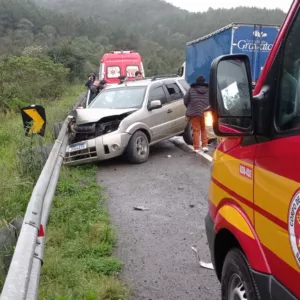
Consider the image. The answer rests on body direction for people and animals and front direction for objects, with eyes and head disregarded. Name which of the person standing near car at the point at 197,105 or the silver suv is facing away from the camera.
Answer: the person standing near car

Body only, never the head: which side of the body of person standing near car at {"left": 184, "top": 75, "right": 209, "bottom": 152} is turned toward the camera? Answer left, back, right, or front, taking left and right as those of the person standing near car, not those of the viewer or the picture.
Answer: back

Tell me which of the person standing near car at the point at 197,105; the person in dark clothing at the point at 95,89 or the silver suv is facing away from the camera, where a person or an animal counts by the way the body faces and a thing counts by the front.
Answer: the person standing near car

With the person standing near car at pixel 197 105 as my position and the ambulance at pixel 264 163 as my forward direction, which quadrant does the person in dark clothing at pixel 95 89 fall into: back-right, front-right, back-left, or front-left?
back-right

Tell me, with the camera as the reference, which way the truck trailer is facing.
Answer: facing away from the viewer and to the left of the viewer

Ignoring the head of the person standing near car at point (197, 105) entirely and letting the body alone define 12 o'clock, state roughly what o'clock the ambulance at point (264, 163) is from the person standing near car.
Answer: The ambulance is roughly at 6 o'clock from the person standing near car.

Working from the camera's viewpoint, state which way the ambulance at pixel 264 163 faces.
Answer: facing away from the viewer and to the left of the viewer

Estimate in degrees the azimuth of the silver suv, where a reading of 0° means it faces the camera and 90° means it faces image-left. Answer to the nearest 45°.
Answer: approximately 45°
